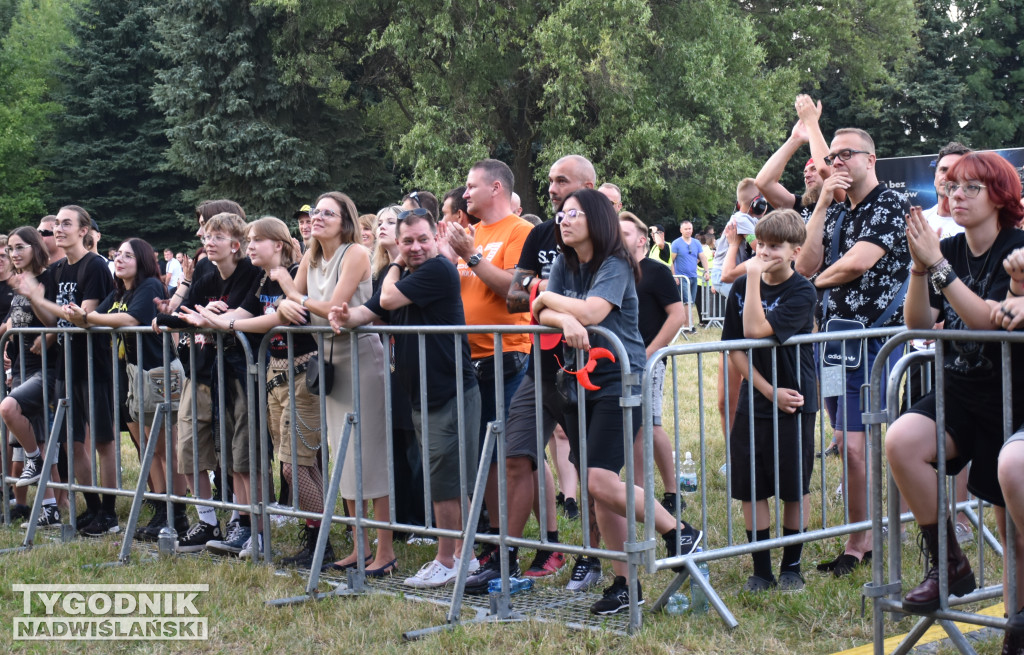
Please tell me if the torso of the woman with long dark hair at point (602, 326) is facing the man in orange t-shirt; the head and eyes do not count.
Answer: no

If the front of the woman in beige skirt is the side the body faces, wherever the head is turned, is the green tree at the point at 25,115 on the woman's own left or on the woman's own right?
on the woman's own right

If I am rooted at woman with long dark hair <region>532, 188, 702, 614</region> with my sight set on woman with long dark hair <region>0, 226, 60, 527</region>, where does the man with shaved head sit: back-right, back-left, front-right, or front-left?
front-right

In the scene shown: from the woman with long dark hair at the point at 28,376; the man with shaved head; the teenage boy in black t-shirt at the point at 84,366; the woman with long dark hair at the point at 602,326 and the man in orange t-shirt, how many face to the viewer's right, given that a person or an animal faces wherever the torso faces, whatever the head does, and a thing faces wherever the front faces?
0

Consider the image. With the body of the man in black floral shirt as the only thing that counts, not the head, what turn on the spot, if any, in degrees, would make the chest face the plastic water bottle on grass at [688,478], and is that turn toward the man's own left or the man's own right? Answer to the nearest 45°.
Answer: approximately 90° to the man's own right

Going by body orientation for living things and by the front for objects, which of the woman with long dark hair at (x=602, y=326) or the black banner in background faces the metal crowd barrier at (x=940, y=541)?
the black banner in background

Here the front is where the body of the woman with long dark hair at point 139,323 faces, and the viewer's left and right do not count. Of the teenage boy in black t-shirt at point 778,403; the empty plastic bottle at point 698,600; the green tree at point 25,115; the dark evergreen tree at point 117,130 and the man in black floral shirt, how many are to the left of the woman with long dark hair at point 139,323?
3

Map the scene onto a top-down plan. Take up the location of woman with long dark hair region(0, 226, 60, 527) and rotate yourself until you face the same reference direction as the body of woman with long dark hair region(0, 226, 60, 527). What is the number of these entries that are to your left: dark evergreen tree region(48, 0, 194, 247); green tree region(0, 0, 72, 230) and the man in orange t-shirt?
1

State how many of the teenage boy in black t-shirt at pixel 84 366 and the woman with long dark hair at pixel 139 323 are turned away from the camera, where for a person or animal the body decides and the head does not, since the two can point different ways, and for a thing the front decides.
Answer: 0

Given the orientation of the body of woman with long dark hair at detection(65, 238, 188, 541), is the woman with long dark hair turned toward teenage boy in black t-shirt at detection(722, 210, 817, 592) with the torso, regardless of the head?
no

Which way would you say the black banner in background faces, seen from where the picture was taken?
facing the viewer

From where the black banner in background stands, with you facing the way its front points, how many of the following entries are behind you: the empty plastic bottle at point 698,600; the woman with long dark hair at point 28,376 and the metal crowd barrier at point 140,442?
0

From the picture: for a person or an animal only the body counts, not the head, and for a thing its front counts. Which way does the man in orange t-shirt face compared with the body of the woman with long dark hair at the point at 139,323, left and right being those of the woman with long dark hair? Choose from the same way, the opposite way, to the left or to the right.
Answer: the same way

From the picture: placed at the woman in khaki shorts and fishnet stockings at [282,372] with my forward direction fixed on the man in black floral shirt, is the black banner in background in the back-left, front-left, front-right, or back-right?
front-left

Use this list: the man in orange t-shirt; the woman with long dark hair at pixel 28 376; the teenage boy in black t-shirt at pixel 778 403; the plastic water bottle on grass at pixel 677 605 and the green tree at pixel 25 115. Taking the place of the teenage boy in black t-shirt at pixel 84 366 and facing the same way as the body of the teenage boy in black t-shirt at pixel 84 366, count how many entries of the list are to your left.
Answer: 3

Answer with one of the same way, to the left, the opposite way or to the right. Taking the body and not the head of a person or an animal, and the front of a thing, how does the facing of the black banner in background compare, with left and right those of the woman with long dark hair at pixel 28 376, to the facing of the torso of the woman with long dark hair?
the same way

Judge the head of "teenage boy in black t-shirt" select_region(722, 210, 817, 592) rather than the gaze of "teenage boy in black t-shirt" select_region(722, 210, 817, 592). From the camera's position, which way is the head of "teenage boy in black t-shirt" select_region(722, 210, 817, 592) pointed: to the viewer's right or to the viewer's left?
to the viewer's left

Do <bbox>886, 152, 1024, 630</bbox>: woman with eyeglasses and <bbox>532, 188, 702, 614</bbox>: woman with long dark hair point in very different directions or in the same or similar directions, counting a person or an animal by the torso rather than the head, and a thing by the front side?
same or similar directions
